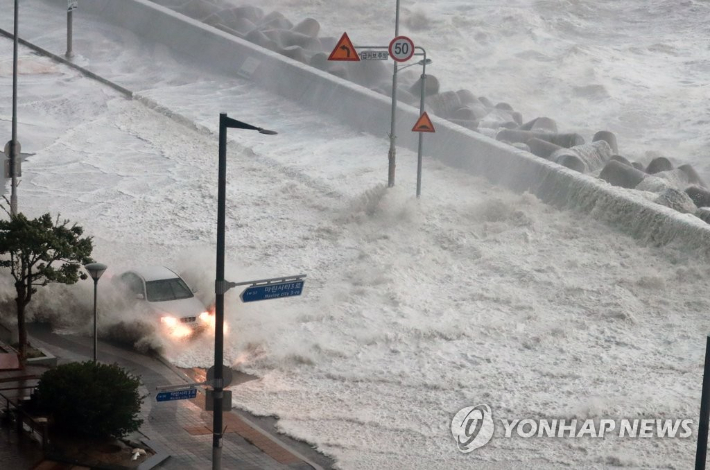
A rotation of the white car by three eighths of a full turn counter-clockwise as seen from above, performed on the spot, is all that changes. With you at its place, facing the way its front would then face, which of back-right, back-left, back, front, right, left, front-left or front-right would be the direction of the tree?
back-left

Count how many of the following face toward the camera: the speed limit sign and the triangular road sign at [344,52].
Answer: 2

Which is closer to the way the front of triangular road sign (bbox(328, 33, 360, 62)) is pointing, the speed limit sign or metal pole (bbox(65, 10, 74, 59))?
the speed limit sign

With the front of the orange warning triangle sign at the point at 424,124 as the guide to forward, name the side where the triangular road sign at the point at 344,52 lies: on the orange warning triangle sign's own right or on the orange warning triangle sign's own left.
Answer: on the orange warning triangle sign's own right

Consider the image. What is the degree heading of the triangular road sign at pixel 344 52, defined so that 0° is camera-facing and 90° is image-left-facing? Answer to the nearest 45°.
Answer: approximately 0°

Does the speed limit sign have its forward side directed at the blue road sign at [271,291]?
yes

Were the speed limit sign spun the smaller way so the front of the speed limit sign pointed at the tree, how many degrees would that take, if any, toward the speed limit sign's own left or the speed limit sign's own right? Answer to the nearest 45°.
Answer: approximately 45° to the speed limit sign's own right

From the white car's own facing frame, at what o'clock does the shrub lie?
The shrub is roughly at 2 o'clock from the white car.
